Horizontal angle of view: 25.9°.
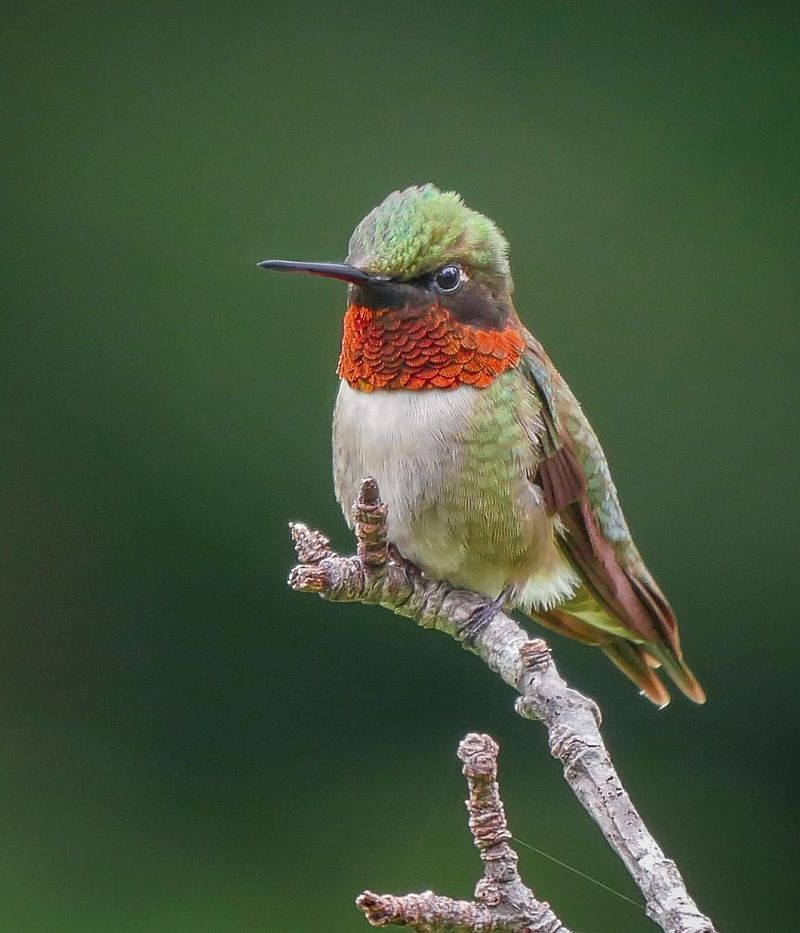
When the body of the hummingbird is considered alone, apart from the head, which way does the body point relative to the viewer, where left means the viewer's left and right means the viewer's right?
facing the viewer and to the left of the viewer
